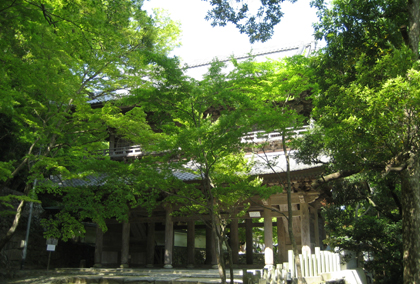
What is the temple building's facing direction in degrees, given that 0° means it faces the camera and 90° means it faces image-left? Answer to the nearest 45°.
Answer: approximately 45°

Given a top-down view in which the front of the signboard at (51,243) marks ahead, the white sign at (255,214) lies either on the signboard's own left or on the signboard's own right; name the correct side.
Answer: on the signboard's own left

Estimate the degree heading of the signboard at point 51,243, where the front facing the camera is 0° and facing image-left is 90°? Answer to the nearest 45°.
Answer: approximately 0°

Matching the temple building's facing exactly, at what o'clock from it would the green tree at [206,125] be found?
The green tree is roughly at 11 o'clock from the temple building.

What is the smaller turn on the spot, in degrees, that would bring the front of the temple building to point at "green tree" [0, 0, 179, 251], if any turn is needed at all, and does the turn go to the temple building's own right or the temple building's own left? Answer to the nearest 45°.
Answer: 0° — it already faces it

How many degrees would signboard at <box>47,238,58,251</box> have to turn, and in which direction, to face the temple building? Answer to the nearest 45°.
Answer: approximately 90° to its left

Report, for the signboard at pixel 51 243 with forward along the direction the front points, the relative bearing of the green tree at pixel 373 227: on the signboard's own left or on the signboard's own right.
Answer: on the signboard's own left
